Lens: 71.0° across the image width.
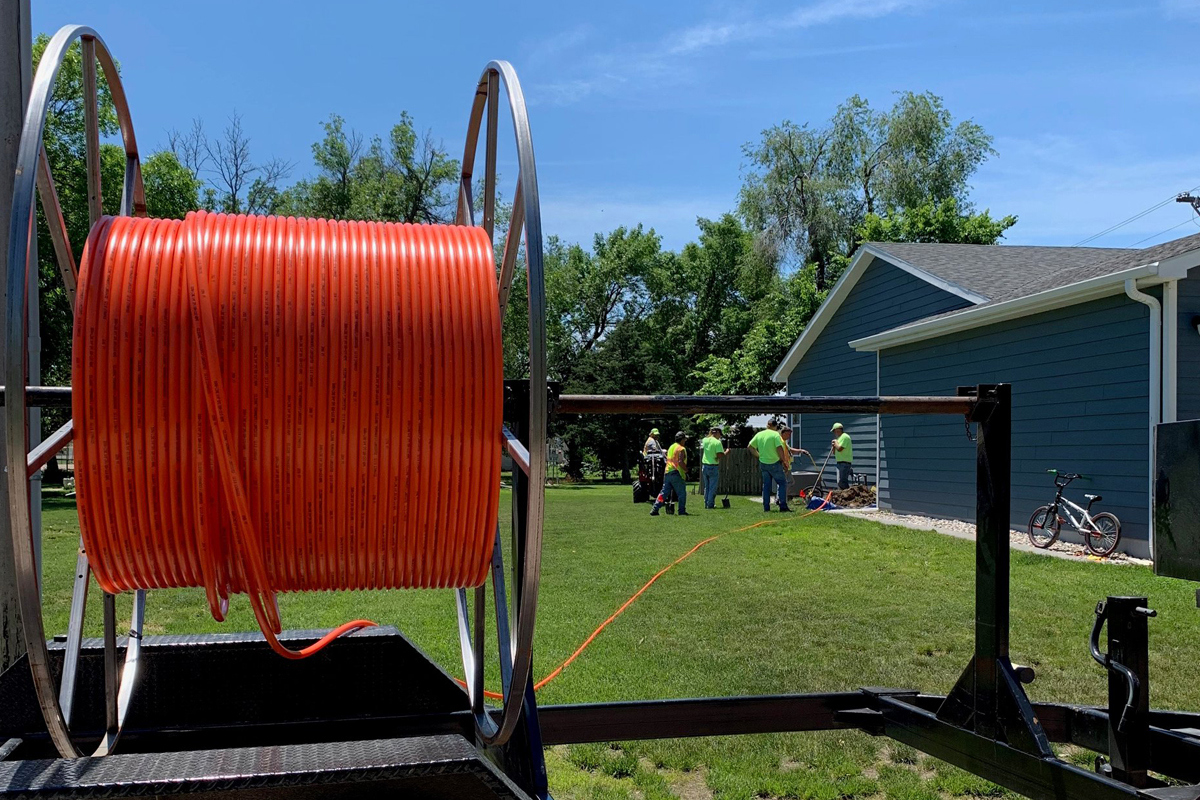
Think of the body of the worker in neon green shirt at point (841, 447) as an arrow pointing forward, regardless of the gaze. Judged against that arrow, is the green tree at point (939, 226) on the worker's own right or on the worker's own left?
on the worker's own right

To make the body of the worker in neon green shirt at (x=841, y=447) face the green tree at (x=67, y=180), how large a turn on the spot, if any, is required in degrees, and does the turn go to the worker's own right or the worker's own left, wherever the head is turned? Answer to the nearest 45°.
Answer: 0° — they already face it

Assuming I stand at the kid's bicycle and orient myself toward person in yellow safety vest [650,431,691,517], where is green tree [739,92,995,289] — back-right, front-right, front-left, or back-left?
front-right

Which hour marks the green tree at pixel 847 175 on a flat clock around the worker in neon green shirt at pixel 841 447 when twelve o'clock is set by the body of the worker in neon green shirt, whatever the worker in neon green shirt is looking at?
The green tree is roughly at 3 o'clock from the worker in neon green shirt.

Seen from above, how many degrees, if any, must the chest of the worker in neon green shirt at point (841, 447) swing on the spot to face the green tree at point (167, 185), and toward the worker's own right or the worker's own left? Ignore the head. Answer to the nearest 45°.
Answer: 0° — they already face it

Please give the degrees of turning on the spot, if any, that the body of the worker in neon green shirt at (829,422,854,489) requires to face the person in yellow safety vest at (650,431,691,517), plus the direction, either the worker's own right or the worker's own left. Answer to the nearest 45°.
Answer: approximately 45° to the worker's own left

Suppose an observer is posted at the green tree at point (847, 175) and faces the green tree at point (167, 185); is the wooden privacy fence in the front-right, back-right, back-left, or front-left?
front-left

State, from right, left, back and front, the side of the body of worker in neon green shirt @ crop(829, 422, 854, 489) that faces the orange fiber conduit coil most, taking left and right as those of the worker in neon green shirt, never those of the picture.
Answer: left

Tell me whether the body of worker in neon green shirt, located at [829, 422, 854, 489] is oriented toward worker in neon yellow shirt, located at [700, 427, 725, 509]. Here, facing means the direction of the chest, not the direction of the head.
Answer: yes

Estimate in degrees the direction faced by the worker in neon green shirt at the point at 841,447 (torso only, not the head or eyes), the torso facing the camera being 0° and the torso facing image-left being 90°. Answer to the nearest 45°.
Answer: approximately 90°

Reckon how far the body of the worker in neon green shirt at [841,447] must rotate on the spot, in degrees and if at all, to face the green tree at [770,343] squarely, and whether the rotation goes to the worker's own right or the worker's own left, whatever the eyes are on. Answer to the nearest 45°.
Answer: approximately 90° to the worker's own right

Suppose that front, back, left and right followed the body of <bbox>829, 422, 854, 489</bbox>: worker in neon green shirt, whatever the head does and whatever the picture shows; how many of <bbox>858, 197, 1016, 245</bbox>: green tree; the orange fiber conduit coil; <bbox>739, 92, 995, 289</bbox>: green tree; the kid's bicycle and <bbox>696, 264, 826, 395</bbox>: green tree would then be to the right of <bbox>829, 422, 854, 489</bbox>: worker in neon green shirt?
3

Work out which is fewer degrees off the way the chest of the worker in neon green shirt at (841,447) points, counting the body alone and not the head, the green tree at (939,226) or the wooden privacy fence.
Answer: the wooden privacy fence
